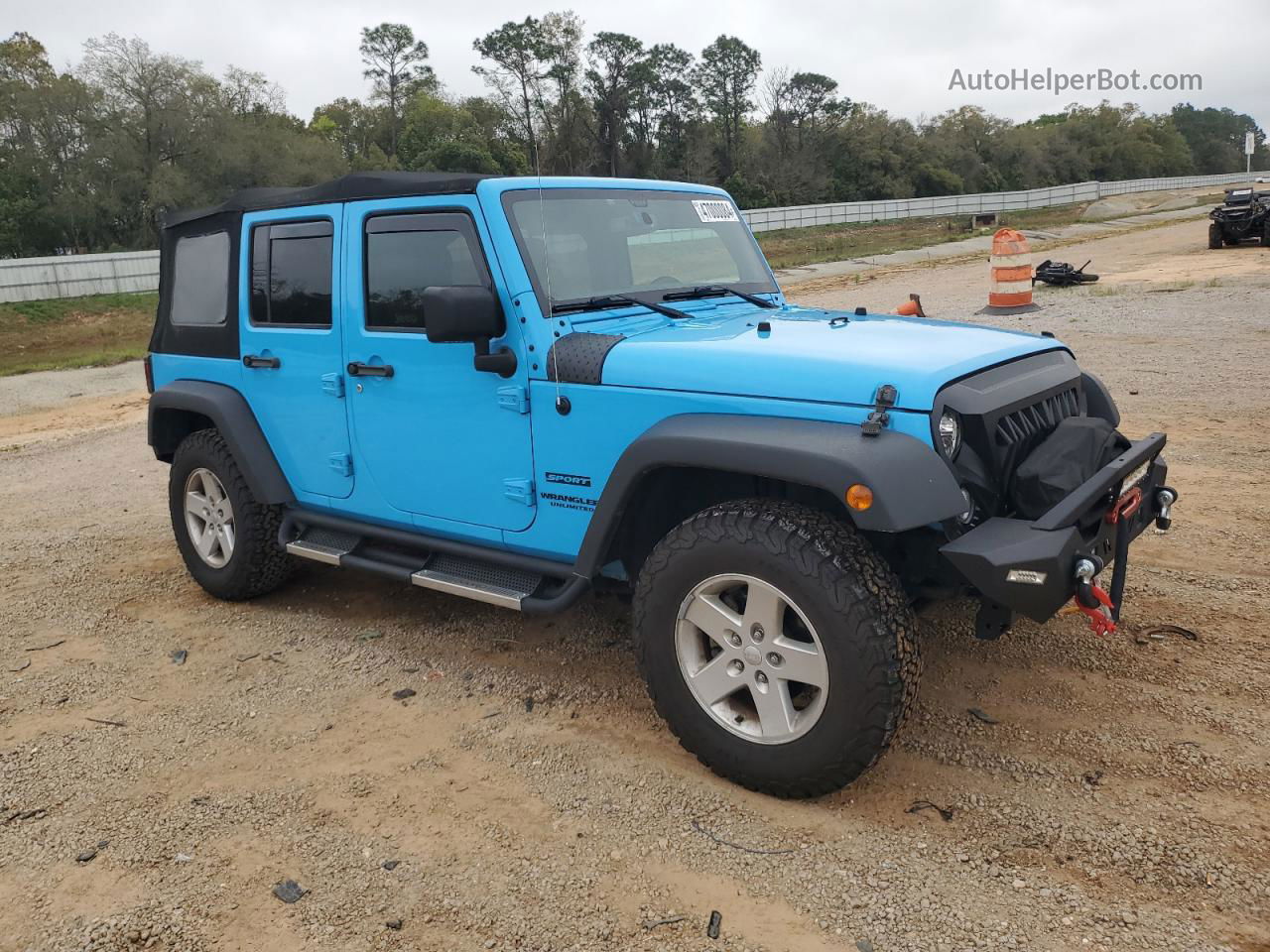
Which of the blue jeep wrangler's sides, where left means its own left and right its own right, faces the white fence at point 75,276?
back

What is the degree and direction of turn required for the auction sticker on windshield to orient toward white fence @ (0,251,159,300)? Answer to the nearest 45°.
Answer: approximately 180°

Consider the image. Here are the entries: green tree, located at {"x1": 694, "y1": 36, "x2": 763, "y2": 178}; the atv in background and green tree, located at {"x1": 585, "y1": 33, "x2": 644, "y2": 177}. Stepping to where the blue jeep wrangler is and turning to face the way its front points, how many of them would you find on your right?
0

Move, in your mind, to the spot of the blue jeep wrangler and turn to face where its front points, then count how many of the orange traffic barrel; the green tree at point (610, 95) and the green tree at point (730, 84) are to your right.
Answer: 0

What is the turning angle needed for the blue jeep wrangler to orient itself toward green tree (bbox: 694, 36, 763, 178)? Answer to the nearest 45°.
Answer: approximately 135° to its left

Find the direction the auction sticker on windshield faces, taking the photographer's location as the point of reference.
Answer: facing the viewer and to the right of the viewer

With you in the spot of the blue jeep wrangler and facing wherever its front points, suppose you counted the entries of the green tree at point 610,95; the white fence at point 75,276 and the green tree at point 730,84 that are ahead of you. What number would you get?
0

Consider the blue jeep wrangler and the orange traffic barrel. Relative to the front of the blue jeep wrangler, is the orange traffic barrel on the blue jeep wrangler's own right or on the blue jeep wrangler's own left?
on the blue jeep wrangler's own left
